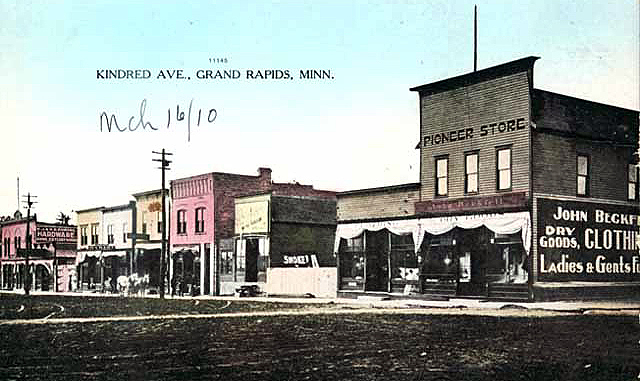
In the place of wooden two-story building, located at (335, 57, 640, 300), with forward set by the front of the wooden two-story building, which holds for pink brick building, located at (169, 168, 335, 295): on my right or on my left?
on my right

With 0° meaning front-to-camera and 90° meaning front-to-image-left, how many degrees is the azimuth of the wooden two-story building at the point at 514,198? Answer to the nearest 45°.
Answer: approximately 45°

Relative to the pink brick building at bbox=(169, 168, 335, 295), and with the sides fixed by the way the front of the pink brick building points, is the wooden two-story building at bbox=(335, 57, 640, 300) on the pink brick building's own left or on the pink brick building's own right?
on the pink brick building's own left

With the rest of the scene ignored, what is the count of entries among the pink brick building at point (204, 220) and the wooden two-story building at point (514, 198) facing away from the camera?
0

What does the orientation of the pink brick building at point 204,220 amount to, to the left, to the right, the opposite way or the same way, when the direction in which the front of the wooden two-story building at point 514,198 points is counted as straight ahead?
the same way

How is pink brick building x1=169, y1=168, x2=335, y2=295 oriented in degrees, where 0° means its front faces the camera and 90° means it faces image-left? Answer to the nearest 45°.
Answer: approximately 45°
